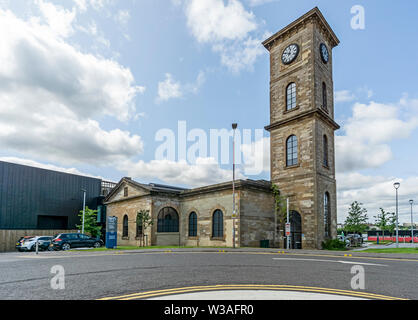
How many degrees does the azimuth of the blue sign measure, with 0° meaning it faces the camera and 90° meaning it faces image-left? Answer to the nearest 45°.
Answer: approximately 0°

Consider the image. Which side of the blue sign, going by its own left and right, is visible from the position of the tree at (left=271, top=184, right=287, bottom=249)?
left

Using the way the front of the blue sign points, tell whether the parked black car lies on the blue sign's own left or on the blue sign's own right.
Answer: on the blue sign's own right

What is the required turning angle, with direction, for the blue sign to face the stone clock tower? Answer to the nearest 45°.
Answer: approximately 90° to its left

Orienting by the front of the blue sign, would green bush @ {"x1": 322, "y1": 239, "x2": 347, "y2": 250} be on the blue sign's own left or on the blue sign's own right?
on the blue sign's own left

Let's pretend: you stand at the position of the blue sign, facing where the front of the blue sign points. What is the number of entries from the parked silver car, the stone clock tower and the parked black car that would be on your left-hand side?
1
